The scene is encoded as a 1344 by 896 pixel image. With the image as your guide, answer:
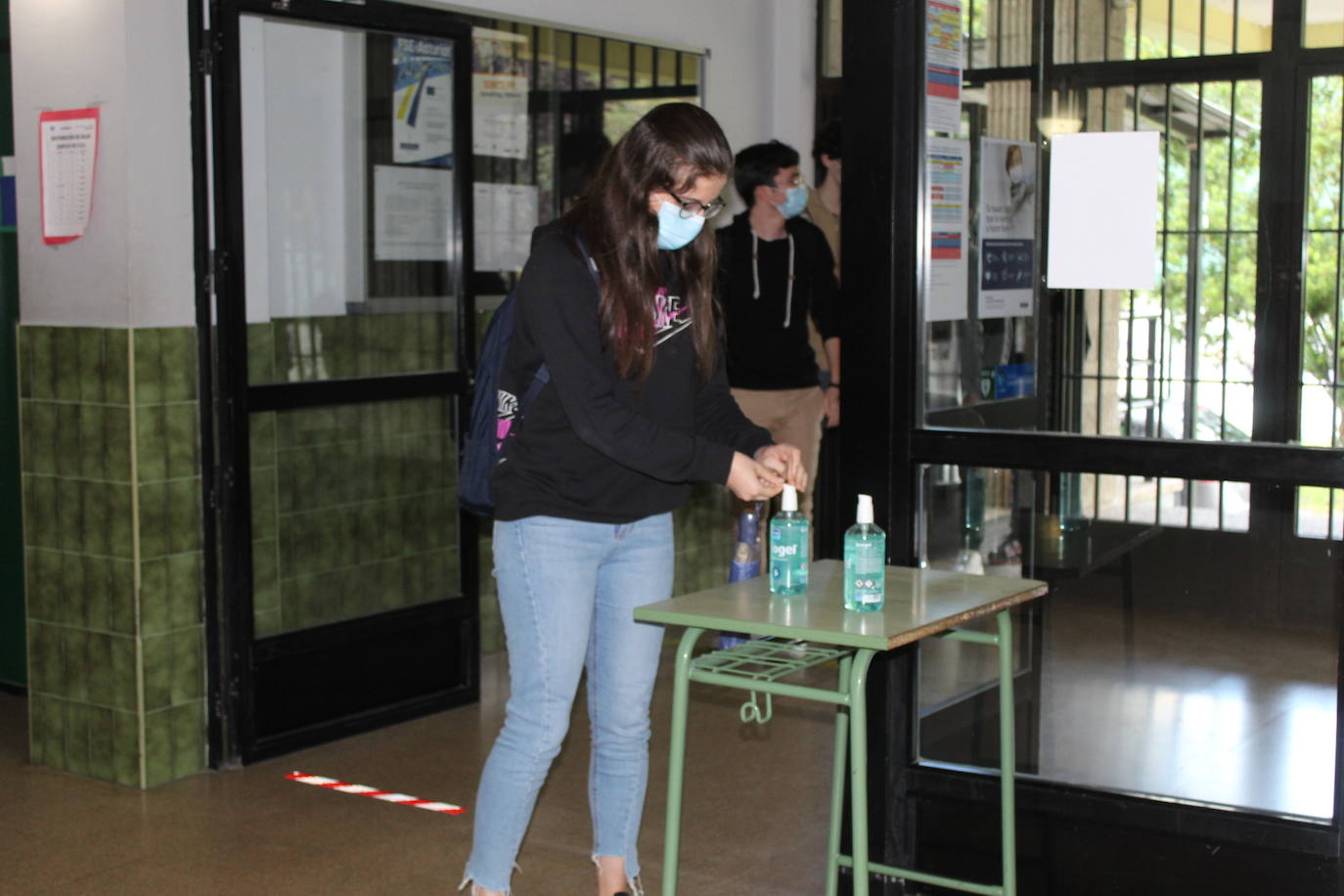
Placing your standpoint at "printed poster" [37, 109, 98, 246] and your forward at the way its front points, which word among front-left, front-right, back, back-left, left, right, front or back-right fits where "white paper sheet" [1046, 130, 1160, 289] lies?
left

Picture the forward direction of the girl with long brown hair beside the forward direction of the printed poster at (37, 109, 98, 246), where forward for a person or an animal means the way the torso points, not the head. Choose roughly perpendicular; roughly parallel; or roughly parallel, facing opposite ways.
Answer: roughly perpendicular

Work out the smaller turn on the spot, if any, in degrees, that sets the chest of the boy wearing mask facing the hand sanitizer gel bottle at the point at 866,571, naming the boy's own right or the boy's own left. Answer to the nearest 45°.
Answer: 0° — they already face it

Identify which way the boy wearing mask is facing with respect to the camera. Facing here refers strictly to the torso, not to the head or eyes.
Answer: toward the camera

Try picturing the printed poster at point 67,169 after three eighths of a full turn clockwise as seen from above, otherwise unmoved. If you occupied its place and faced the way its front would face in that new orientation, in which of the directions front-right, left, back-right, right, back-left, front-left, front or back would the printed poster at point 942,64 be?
back-right

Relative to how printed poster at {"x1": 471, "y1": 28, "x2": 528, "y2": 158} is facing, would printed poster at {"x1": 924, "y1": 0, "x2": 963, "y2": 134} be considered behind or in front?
in front

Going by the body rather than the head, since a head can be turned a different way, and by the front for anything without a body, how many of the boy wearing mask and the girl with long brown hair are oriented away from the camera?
0

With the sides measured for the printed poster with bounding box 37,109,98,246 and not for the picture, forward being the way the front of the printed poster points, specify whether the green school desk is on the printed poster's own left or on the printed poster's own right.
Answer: on the printed poster's own left

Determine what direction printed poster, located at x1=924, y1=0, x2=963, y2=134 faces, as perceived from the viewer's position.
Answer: facing the viewer and to the left of the viewer

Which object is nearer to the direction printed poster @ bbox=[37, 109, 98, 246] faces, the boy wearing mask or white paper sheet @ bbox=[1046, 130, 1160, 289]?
the white paper sheet

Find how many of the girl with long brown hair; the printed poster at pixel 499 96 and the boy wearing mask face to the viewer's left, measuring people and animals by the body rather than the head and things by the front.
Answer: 0

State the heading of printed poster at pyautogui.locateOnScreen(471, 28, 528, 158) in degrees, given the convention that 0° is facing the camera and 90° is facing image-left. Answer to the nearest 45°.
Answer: approximately 315°
